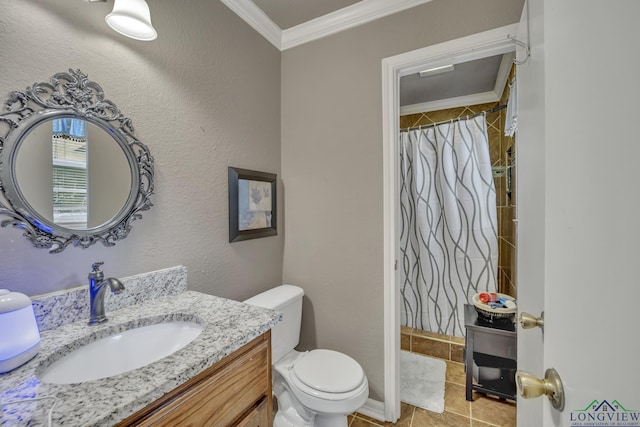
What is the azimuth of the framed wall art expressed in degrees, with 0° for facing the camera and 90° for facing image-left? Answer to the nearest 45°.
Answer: approximately 315°

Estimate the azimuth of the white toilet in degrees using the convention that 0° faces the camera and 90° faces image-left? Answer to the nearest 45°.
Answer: approximately 315°

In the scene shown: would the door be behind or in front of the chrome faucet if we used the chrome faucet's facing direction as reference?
in front

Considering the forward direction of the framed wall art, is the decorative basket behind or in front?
in front

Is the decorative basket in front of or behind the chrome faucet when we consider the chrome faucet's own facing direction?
in front

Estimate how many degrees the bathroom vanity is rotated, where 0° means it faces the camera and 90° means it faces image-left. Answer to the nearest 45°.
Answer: approximately 315°

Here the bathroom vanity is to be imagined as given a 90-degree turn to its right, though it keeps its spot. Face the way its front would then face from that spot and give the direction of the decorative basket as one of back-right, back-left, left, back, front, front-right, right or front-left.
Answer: back-left

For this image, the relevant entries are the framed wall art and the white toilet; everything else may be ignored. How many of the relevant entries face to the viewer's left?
0

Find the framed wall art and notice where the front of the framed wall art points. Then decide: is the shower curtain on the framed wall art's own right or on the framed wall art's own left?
on the framed wall art's own left

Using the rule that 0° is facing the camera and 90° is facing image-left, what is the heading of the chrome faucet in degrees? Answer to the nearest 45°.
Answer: approximately 315°

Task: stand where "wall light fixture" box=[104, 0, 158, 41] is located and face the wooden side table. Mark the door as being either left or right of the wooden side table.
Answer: right
